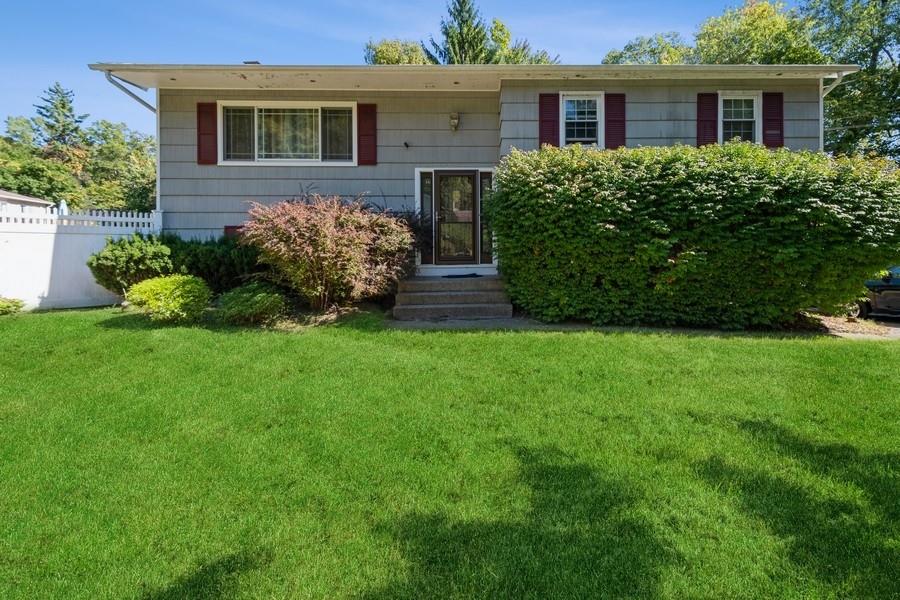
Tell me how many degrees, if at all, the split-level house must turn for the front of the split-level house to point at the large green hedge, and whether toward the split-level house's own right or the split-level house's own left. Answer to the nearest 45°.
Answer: approximately 45° to the split-level house's own left

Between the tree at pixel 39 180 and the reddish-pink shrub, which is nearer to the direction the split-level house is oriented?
the reddish-pink shrub

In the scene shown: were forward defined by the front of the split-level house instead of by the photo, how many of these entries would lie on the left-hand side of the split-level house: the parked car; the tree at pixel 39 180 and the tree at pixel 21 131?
1

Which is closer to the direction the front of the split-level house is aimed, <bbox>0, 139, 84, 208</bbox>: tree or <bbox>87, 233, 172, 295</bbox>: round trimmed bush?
the round trimmed bush

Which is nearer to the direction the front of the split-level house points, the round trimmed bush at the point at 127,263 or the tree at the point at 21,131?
the round trimmed bush

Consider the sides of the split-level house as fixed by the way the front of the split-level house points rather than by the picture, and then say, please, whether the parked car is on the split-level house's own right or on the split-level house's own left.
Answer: on the split-level house's own left

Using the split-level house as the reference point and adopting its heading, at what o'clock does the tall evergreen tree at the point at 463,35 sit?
The tall evergreen tree is roughly at 6 o'clock from the split-level house.

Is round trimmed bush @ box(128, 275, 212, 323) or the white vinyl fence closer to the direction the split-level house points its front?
the round trimmed bush

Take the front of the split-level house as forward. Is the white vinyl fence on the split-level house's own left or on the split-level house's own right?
on the split-level house's own right

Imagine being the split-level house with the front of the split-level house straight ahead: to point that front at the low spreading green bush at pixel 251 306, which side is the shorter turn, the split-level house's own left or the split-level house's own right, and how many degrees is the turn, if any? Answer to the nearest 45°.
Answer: approximately 45° to the split-level house's own right

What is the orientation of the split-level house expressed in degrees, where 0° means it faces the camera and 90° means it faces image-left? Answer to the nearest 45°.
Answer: approximately 0°
